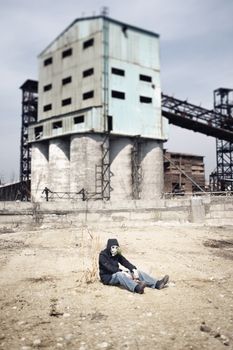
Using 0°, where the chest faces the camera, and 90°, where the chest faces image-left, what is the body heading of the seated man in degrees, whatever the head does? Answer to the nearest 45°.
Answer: approximately 315°

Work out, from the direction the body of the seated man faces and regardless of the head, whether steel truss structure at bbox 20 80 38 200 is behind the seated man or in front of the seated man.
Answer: behind

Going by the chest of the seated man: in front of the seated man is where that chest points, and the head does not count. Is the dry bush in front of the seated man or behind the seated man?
behind

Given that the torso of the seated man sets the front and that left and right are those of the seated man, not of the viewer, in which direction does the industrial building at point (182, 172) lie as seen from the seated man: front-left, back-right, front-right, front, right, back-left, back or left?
back-left

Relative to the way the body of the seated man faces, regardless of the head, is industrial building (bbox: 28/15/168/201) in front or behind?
behind

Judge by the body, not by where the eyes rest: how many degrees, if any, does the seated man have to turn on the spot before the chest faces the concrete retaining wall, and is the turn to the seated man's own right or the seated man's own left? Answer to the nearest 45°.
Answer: approximately 135° to the seated man's own left
